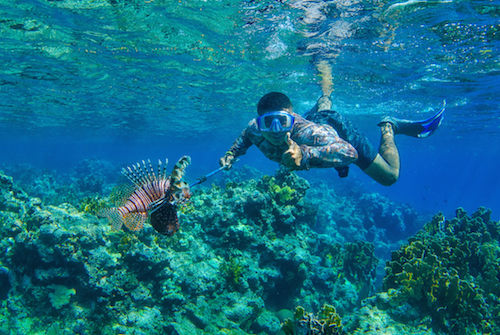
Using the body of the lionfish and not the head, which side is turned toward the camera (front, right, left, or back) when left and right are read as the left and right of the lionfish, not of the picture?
right
